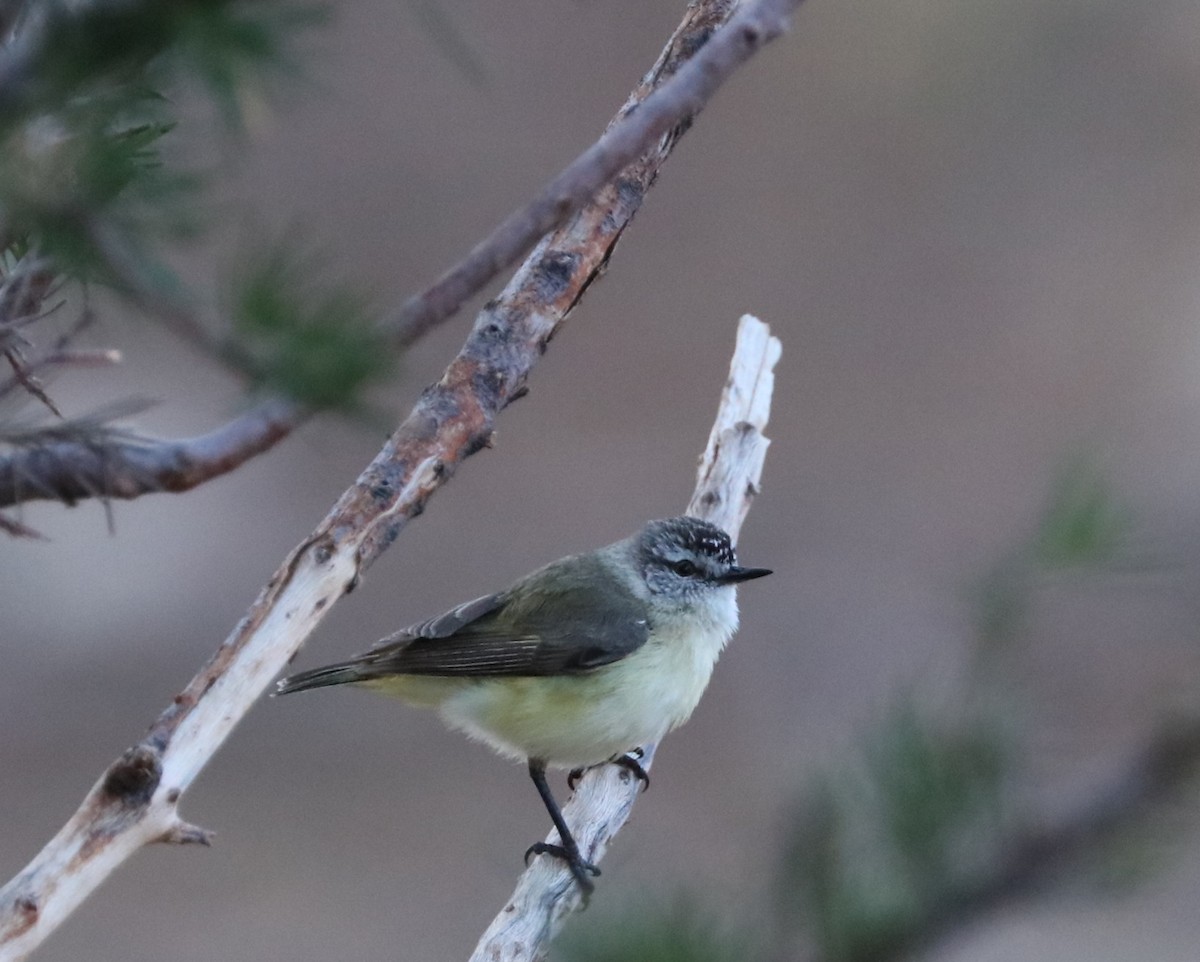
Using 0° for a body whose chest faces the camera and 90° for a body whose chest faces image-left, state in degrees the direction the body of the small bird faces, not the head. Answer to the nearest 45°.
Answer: approximately 270°
